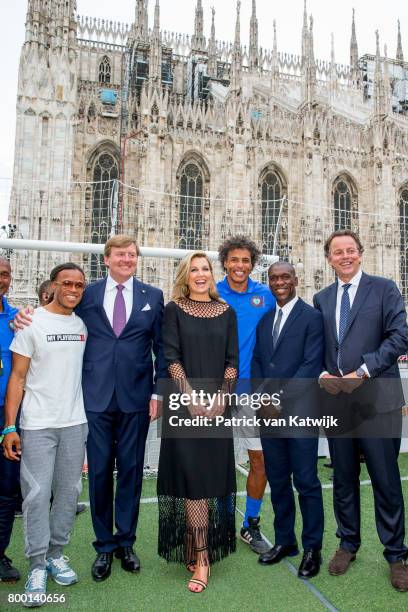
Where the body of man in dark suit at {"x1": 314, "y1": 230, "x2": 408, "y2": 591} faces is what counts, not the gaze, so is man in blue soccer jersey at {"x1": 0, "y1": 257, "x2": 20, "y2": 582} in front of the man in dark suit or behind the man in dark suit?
in front

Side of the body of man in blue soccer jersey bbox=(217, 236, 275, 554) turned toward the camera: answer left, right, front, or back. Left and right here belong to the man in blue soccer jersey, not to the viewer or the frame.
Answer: front

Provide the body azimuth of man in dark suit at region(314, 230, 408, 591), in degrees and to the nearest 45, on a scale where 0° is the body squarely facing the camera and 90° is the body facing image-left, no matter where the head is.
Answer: approximately 45°

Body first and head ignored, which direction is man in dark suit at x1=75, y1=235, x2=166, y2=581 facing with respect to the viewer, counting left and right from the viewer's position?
facing the viewer

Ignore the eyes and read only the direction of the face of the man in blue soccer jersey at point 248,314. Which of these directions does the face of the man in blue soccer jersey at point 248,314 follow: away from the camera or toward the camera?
toward the camera

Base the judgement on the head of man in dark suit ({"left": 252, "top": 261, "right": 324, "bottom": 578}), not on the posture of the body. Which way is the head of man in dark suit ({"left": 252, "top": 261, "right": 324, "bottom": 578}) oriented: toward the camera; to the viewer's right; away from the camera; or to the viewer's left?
toward the camera

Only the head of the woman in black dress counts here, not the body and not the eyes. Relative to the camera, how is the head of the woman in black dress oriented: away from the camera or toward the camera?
toward the camera

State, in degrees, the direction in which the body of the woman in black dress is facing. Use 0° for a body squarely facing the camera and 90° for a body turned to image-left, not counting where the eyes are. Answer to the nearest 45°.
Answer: approximately 0°

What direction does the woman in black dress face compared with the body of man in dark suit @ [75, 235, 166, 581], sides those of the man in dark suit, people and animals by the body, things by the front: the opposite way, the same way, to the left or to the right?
the same way

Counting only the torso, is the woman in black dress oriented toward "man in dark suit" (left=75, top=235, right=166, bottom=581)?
no

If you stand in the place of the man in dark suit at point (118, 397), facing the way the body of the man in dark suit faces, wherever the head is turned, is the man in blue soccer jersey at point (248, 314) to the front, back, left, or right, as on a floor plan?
left

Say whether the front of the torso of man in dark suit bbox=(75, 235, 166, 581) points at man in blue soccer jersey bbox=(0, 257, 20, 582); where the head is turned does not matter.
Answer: no

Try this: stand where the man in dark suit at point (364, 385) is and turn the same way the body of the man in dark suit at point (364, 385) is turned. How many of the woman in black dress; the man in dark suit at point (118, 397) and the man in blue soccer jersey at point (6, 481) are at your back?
0

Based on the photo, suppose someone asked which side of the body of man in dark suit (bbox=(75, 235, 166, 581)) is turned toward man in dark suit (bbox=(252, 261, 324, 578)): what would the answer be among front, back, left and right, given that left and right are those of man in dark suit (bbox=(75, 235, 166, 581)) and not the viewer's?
left
